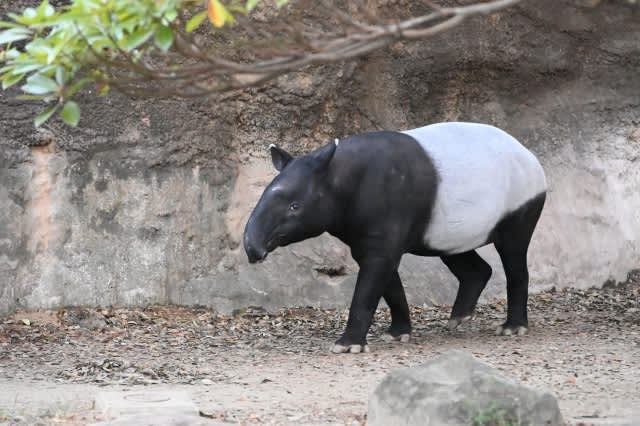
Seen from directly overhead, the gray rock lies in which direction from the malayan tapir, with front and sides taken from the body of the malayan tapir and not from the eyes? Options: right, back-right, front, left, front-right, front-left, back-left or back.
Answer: front-left

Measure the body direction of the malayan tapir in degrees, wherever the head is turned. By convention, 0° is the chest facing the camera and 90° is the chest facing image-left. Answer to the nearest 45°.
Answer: approximately 45°
